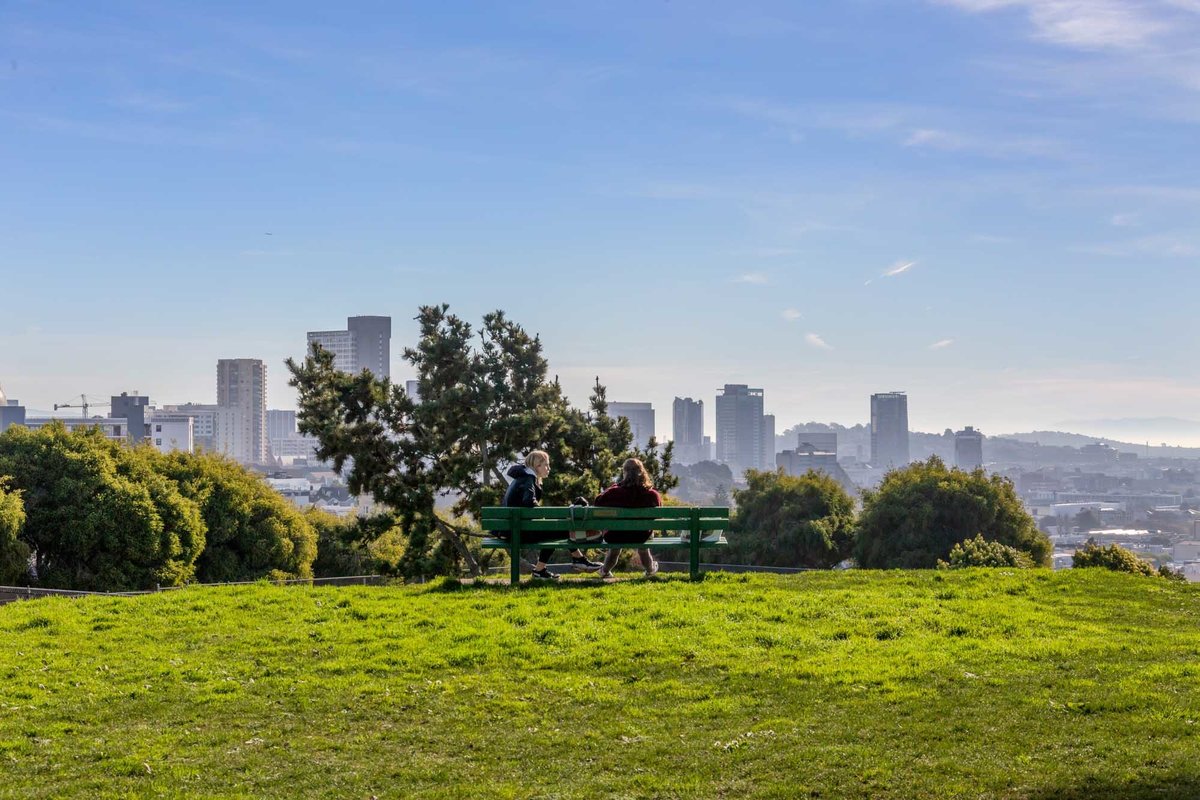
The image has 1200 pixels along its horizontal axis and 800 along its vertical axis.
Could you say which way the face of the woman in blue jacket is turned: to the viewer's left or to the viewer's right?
to the viewer's right

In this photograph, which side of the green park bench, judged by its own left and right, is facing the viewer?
back

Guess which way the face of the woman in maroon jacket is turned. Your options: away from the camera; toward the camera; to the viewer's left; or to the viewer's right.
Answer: away from the camera

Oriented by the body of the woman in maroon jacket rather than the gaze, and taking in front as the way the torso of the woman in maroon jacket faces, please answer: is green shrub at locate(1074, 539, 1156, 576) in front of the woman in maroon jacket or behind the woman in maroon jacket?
in front

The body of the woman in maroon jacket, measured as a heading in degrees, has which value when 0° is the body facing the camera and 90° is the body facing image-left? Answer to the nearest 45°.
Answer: approximately 180°

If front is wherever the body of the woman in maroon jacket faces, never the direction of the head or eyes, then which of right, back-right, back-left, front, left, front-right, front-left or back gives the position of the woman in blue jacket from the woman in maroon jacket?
left

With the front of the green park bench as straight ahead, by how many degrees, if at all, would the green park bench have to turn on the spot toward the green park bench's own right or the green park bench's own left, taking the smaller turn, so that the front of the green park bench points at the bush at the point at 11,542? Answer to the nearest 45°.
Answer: approximately 45° to the green park bench's own left

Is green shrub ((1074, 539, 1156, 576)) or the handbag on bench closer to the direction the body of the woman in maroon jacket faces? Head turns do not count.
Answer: the green shrub

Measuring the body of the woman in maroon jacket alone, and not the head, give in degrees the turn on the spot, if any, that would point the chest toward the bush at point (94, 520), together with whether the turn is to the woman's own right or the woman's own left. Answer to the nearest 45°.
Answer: approximately 45° to the woman's own left

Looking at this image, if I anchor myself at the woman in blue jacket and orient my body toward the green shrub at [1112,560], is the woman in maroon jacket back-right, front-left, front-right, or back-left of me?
front-right
